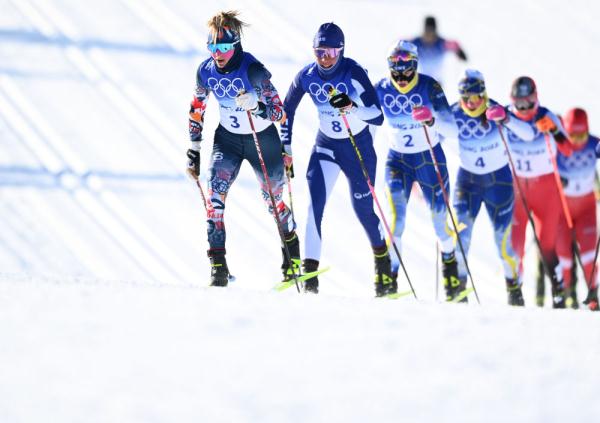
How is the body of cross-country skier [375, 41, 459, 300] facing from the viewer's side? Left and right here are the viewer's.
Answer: facing the viewer

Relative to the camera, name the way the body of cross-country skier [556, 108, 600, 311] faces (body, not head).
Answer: toward the camera

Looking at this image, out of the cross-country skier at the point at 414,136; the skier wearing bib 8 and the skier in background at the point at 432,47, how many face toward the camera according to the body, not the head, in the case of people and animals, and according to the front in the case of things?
3

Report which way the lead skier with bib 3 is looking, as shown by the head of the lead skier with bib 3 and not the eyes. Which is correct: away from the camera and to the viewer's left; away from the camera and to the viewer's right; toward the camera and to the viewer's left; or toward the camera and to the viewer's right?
toward the camera and to the viewer's left

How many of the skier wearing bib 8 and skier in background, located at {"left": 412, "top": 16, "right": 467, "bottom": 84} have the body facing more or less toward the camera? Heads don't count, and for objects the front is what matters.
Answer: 2

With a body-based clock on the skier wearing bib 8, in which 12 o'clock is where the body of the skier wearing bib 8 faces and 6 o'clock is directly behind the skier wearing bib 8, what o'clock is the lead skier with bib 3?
The lead skier with bib 3 is roughly at 2 o'clock from the skier wearing bib 8.

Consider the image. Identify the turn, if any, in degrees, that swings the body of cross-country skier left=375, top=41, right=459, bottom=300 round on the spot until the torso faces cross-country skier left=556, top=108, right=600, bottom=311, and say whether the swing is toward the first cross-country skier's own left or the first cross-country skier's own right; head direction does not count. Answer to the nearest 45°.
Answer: approximately 135° to the first cross-country skier's own left

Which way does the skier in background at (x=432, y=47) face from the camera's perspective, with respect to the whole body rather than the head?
toward the camera
